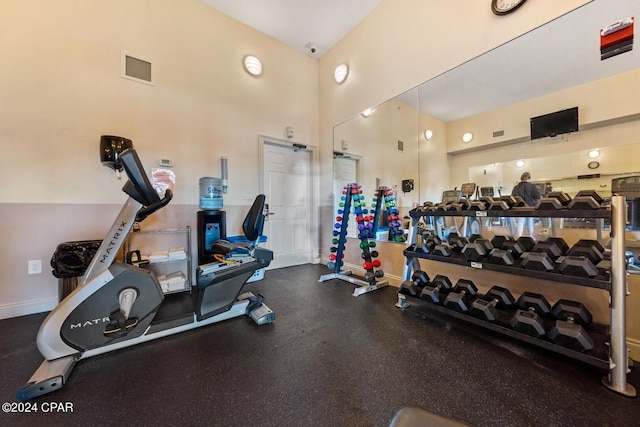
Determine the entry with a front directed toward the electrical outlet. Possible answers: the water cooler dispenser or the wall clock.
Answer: the wall clock

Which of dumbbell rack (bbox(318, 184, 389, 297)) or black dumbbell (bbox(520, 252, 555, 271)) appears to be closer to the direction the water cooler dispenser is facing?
the black dumbbell

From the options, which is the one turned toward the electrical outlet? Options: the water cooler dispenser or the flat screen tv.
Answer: the flat screen tv

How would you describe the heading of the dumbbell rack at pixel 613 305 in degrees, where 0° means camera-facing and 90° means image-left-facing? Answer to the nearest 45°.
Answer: approximately 45°

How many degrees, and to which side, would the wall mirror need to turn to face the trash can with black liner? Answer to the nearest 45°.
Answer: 0° — it already faces it

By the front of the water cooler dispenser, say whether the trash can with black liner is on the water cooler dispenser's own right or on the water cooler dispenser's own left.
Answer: on the water cooler dispenser's own right

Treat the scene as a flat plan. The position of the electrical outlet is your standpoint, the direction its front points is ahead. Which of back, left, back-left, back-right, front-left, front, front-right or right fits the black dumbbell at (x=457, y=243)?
front-left

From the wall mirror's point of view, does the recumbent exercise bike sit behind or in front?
in front

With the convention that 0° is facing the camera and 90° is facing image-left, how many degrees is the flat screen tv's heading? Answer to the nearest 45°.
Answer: approximately 45°
